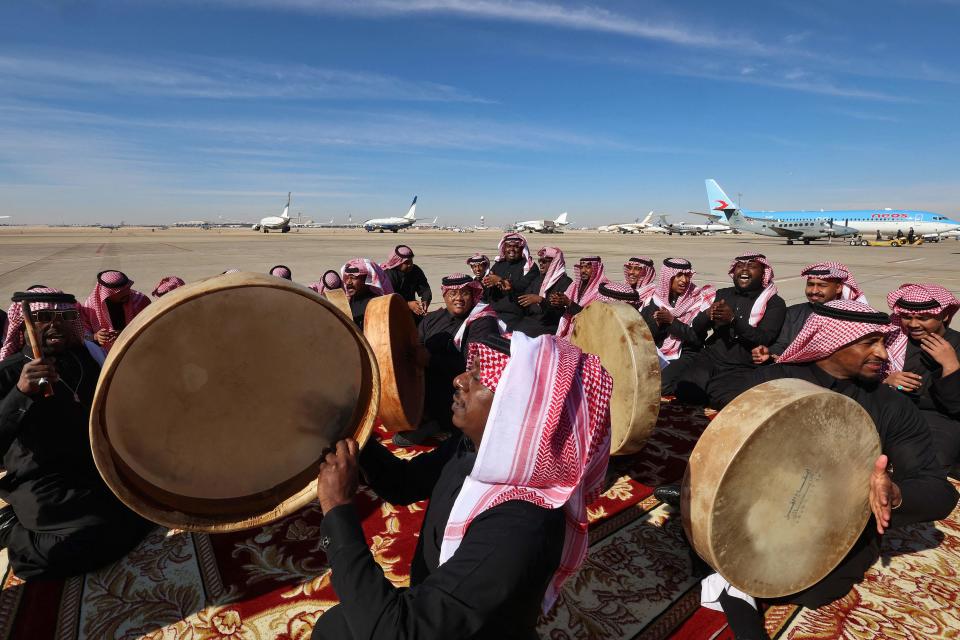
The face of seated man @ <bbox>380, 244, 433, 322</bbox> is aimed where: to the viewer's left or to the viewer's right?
to the viewer's right

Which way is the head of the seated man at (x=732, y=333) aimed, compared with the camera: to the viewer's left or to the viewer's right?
to the viewer's left

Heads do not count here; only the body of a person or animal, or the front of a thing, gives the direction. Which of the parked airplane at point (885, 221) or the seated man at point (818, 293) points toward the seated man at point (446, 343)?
the seated man at point (818, 293)

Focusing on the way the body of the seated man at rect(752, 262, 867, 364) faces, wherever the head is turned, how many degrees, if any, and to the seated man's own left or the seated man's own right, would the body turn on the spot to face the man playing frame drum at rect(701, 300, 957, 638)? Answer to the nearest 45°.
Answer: approximately 45° to the seated man's own left

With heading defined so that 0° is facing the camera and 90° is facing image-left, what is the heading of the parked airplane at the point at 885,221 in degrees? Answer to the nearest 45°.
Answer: approximately 270°

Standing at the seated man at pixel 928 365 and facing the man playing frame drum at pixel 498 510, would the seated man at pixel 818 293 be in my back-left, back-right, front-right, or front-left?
back-right

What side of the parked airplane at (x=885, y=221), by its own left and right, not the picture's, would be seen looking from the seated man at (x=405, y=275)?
right
